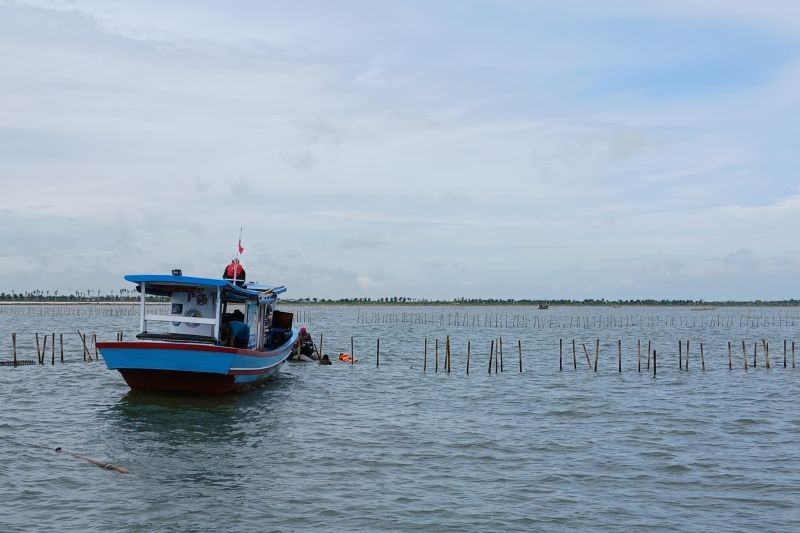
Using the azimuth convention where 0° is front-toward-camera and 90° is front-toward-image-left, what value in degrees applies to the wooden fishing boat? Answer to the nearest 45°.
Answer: approximately 225°
